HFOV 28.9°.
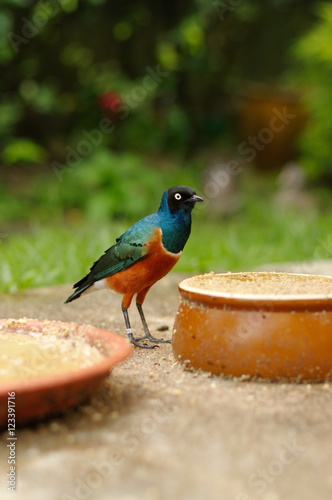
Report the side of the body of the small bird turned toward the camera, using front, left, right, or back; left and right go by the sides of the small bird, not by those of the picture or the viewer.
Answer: right

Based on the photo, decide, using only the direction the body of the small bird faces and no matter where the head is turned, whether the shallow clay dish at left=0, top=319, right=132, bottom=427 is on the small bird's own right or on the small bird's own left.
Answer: on the small bird's own right

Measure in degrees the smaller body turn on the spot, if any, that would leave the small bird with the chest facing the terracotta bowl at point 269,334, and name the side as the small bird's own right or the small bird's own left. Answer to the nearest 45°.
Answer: approximately 45° to the small bird's own right

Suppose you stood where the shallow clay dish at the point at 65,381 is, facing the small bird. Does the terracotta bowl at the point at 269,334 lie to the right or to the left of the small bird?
right

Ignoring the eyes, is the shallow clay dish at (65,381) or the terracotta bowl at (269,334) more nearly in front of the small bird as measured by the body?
the terracotta bowl

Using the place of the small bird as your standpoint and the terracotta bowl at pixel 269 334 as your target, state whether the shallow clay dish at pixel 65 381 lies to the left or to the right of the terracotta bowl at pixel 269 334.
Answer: right
